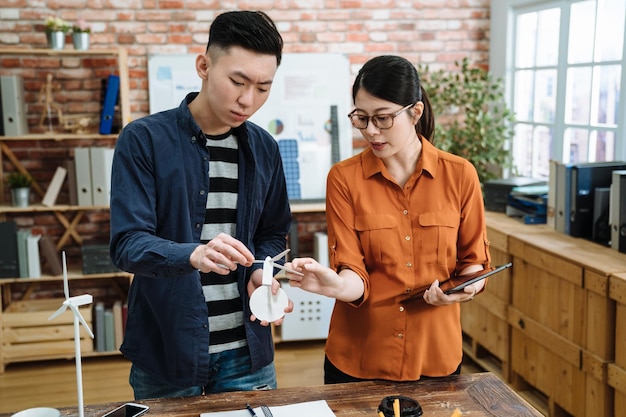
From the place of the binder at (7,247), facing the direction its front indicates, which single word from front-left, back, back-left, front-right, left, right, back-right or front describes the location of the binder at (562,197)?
front-left

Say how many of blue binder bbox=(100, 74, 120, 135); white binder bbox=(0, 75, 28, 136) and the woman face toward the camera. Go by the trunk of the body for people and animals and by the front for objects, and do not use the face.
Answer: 3

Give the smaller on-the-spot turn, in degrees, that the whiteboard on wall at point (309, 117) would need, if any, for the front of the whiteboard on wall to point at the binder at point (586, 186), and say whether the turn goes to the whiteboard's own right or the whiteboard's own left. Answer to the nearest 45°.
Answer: approximately 45° to the whiteboard's own left

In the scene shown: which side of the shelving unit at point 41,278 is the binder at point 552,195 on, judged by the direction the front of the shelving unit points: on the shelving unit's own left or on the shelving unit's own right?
on the shelving unit's own left

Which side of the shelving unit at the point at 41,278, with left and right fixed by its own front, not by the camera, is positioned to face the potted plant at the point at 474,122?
left

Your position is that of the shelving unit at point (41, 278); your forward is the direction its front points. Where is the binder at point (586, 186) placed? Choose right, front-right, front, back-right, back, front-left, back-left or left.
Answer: front-left

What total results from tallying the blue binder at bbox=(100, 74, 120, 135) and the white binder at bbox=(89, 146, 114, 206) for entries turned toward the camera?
2

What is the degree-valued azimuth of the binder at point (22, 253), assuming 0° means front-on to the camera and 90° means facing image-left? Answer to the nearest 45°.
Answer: approximately 0°

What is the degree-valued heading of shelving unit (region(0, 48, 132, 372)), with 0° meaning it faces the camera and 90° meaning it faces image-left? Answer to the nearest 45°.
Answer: approximately 0°

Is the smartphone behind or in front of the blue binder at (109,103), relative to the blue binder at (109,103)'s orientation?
in front

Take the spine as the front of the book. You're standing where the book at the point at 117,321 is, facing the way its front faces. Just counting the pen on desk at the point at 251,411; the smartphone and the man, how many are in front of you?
3
